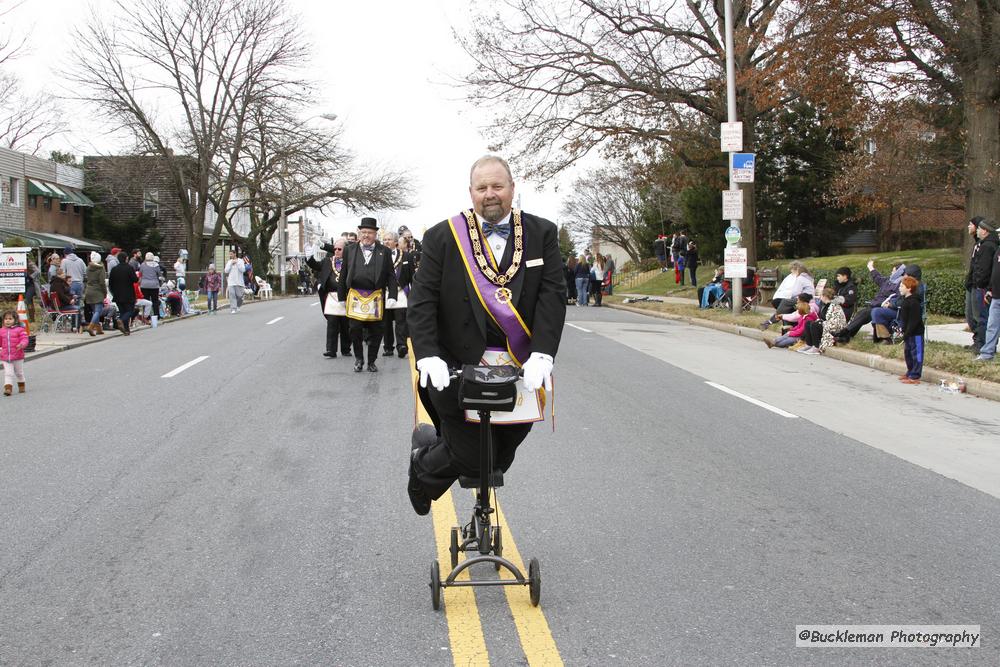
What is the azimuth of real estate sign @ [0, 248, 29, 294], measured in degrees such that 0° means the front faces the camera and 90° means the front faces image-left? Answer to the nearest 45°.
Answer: approximately 0°

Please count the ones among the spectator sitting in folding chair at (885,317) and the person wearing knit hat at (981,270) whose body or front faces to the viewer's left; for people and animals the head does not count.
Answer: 2

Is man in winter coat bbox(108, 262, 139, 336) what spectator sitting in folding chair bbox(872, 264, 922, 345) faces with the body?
yes

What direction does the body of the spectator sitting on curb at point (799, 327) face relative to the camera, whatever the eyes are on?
to the viewer's left

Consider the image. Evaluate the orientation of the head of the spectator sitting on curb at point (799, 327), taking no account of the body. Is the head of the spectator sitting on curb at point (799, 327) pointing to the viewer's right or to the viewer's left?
to the viewer's left

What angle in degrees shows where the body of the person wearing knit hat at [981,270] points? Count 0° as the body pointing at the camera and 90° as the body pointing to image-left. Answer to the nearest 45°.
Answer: approximately 90°

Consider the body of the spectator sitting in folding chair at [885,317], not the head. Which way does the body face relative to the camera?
to the viewer's left

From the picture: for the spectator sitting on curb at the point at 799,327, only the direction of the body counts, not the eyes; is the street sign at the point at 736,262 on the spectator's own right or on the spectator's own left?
on the spectator's own right

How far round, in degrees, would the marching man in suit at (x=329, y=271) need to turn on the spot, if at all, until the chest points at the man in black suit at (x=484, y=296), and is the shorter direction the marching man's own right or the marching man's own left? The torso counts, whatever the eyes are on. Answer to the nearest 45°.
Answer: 0° — they already face them

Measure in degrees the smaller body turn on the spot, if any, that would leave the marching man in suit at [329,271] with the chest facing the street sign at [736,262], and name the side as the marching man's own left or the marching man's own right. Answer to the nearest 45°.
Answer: approximately 135° to the marching man's own left

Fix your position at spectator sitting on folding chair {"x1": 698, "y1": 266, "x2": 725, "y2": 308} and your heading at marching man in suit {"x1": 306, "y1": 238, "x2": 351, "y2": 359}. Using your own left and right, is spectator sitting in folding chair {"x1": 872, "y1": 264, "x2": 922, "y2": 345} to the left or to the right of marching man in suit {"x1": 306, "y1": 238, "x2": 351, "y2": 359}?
left

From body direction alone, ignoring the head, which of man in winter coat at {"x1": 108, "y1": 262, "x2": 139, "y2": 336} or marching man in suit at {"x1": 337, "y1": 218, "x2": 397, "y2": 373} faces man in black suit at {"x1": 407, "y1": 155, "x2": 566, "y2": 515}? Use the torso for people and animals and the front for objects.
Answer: the marching man in suit

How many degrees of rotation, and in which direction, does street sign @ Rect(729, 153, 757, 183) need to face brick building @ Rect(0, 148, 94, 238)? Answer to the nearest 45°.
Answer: approximately 135° to its right
